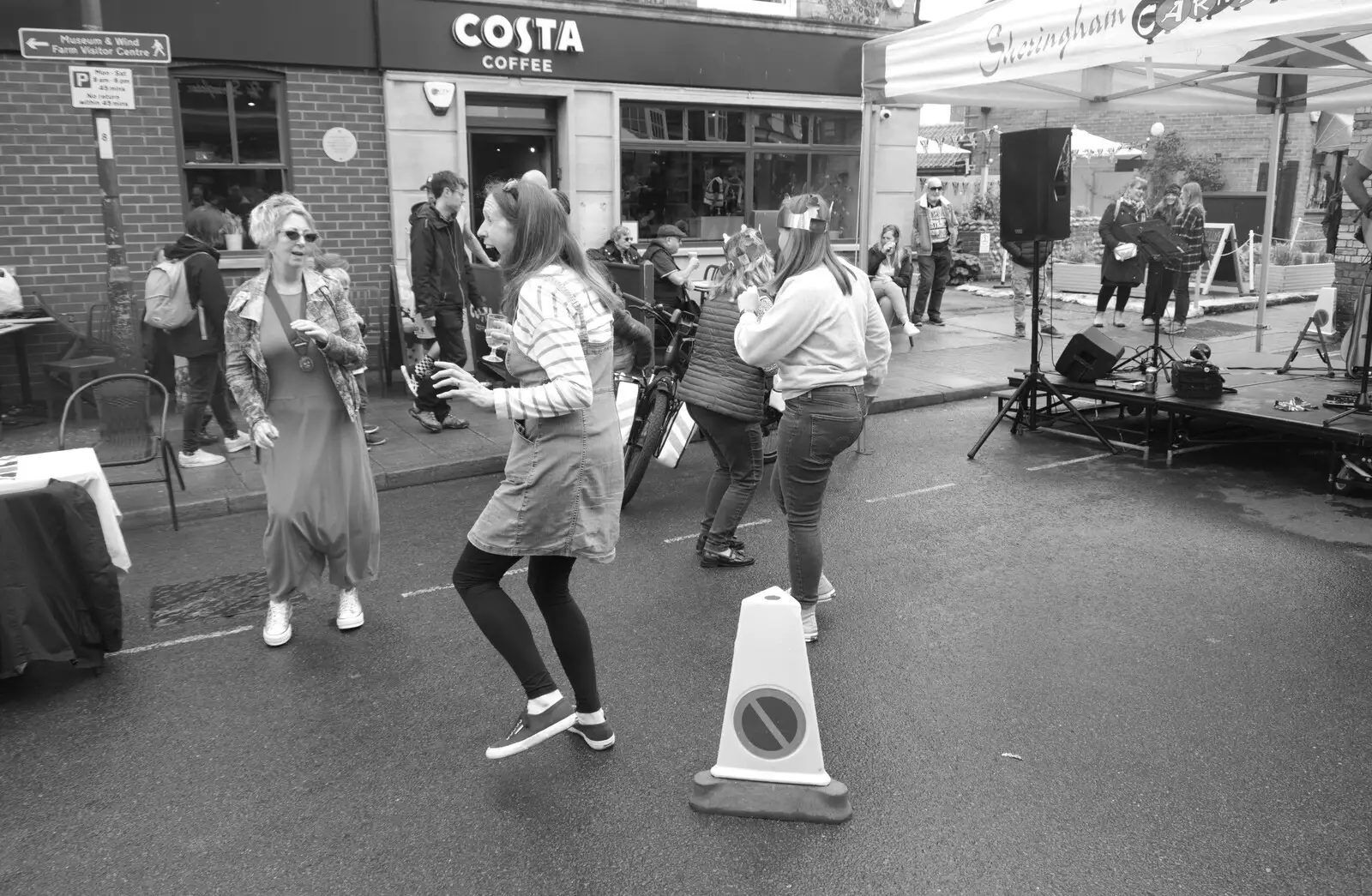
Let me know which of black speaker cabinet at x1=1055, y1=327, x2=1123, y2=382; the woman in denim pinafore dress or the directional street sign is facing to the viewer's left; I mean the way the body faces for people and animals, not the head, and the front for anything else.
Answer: the woman in denim pinafore dress

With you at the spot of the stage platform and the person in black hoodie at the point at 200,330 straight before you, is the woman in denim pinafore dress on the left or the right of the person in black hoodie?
left

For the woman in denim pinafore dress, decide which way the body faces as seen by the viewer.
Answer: to the viewer's left

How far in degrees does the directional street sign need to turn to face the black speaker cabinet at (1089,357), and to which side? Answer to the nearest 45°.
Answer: approximately 90° to its left

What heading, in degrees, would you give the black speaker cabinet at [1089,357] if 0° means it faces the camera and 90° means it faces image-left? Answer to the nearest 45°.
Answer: approximately 270°

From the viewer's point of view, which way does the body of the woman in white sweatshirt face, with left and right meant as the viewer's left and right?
facing away from the viewer and to the left of the viewer

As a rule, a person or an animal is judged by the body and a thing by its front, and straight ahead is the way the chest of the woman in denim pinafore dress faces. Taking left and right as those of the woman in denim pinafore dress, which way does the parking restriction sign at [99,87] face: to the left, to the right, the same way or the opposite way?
to the left
